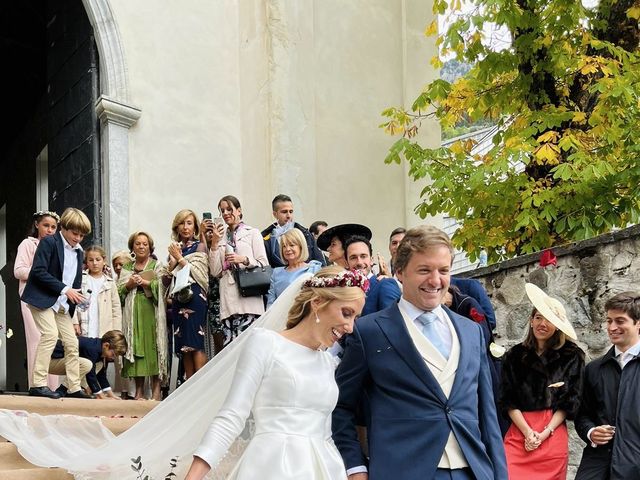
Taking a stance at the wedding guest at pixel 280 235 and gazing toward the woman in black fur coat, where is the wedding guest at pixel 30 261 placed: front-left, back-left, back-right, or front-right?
back-right

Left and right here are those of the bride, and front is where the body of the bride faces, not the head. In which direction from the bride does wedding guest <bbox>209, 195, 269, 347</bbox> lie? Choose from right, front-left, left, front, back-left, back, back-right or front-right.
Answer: back-left

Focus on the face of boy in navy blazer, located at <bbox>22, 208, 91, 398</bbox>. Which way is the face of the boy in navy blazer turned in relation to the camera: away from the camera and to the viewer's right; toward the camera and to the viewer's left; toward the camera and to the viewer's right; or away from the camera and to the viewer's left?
toward the camera and to the viewer's right

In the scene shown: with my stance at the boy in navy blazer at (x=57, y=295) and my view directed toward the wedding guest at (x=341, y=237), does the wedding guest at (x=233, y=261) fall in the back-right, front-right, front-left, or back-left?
front-left

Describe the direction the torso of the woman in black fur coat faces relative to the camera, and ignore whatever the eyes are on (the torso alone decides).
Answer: toward the camera

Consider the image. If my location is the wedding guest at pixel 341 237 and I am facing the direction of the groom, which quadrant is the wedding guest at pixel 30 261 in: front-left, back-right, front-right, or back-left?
back-right

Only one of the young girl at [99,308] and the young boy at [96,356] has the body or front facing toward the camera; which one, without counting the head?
the young girl

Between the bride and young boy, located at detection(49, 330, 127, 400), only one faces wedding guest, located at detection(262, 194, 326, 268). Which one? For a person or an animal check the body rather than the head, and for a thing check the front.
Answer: the young boy

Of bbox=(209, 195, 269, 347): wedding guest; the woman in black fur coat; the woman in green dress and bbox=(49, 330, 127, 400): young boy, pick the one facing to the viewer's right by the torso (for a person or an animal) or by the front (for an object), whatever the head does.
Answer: the young boy

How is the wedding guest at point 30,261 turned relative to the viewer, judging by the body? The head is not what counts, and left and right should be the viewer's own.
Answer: facing the viewer and to the right of the viewer

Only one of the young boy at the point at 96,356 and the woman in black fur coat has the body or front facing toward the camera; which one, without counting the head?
the woman in black fur coat

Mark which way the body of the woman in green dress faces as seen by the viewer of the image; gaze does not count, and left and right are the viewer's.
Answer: facing the viewer

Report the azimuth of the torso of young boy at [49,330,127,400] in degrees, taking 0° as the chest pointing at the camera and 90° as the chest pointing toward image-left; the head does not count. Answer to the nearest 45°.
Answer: approximately 270°
